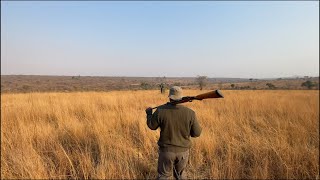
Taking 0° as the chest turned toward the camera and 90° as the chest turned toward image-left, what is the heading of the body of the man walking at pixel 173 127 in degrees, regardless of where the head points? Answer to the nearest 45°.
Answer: approximately 180°
